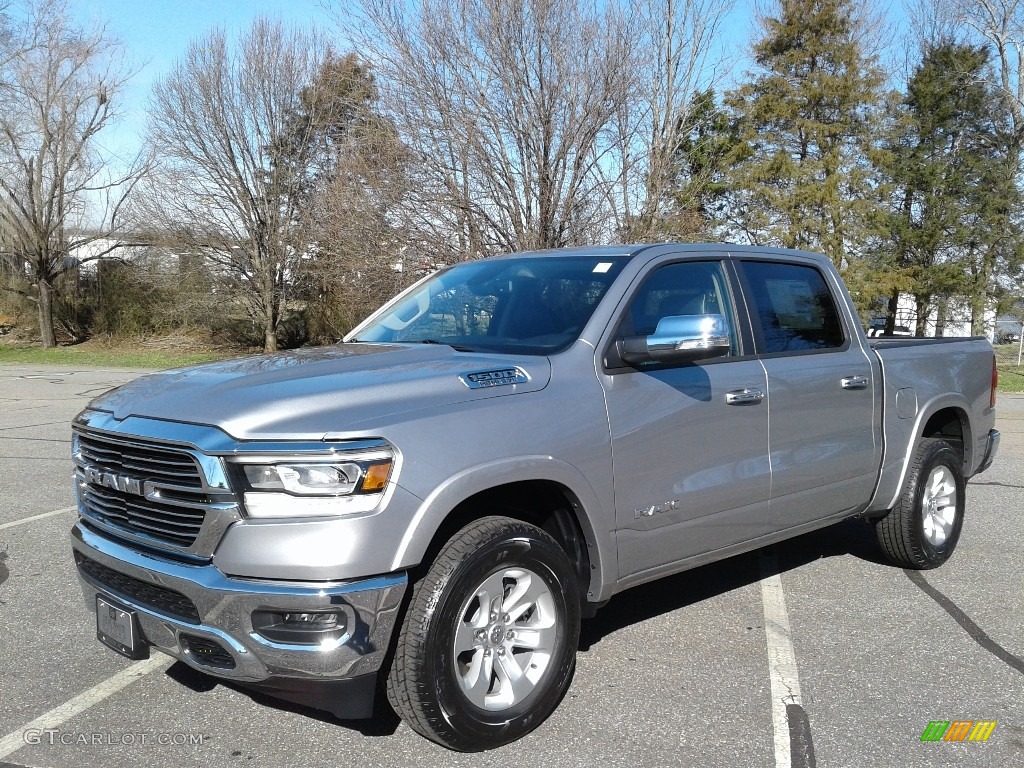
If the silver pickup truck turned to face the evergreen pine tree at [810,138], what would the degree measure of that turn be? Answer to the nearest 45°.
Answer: approximately 135° to its right

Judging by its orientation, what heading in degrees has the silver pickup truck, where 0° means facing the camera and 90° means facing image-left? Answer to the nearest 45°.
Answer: approximately 45°

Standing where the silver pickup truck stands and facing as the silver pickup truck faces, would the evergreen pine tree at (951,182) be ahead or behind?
behind
